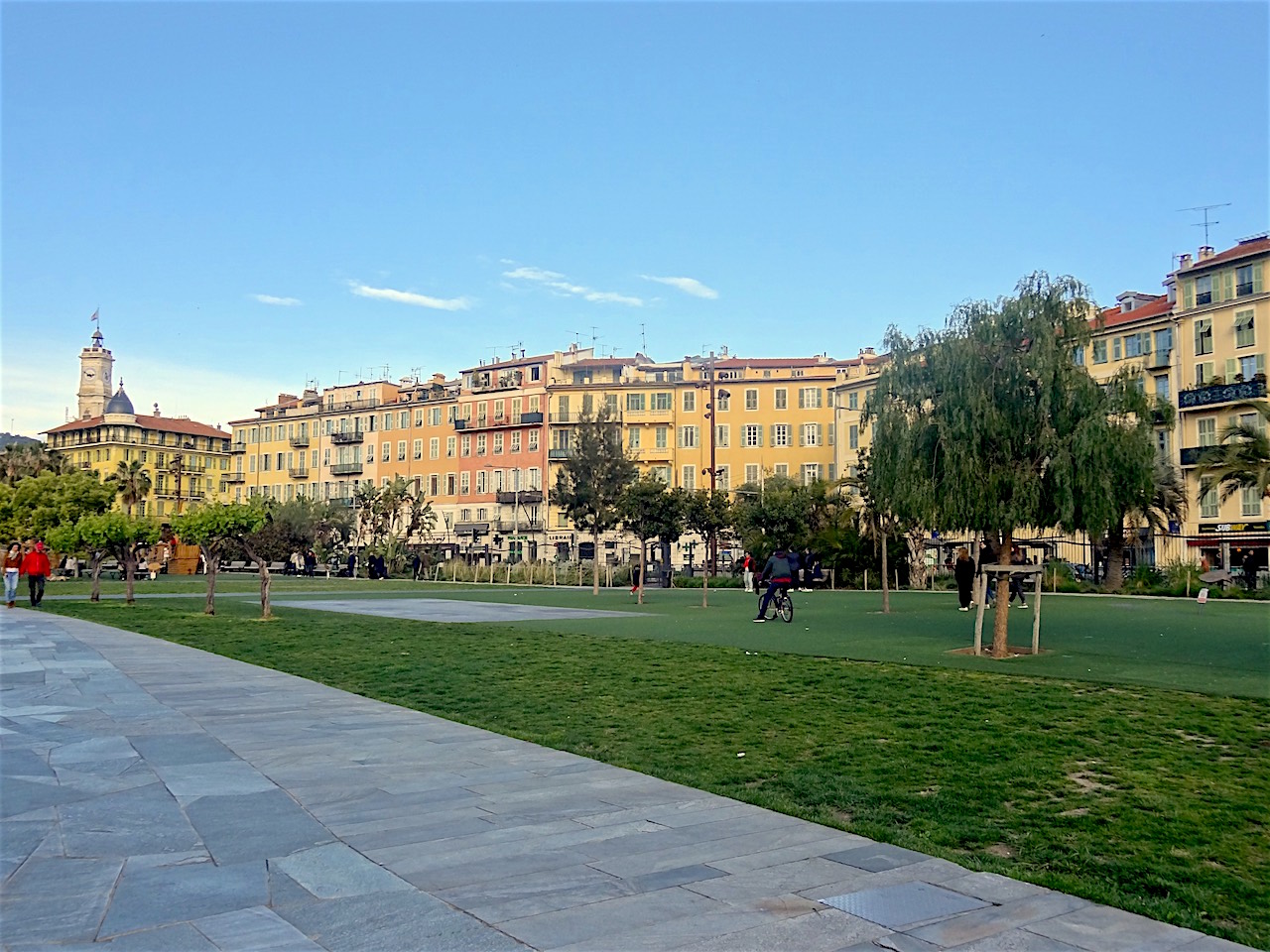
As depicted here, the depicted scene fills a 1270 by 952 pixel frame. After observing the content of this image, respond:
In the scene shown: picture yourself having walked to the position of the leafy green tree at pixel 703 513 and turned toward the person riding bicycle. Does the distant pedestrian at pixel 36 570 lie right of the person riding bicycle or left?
right
